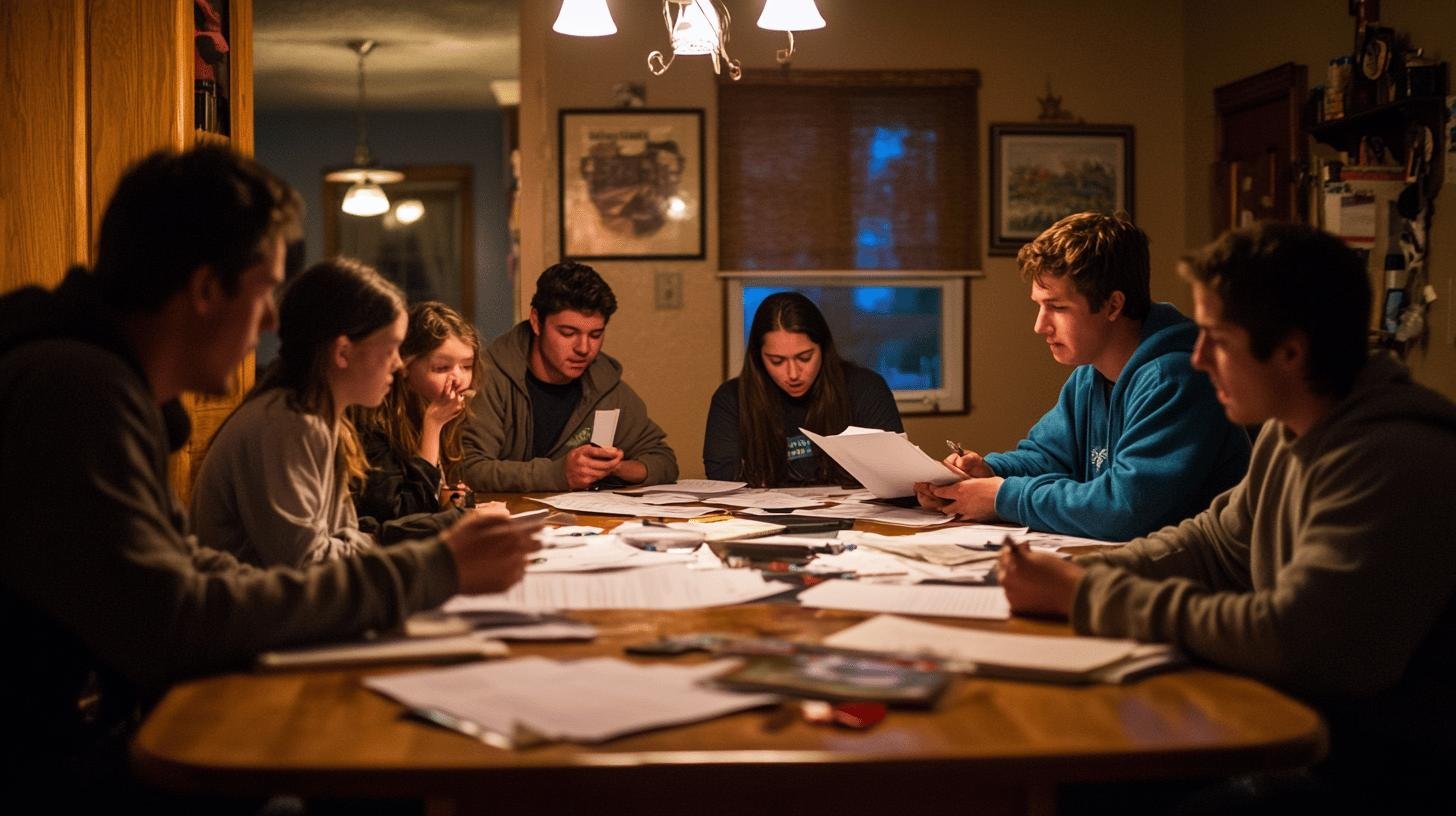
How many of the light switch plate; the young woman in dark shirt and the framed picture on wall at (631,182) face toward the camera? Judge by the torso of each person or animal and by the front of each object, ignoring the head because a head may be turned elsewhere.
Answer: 3

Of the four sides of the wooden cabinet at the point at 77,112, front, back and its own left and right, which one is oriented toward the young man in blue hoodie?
front

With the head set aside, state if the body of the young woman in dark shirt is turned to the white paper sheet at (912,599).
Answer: yes

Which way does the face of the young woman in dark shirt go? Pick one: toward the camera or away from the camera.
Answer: toward the camera

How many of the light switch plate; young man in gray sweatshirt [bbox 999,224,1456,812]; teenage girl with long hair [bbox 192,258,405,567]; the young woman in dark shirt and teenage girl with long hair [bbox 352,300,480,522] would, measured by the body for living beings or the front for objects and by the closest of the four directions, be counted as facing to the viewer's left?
1

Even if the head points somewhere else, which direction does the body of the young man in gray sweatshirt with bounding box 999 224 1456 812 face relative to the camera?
to the viewer's left

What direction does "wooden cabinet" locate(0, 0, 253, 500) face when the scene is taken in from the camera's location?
facing the viewer and to the right of the viewer

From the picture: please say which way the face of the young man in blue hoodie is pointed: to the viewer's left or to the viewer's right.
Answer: to the viewer's left

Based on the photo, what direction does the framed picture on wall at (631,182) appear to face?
toward the camera

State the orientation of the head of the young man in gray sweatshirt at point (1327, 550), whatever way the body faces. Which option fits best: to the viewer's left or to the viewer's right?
to the viewer's left

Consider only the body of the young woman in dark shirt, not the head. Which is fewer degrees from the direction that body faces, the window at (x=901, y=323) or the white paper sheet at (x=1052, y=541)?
the white paper sheet

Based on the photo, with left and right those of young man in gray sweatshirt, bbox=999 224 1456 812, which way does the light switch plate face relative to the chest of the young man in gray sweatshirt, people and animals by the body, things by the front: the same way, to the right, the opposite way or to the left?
to the left

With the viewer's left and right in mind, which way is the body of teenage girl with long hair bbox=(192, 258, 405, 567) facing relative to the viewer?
facing to the right of the viewer

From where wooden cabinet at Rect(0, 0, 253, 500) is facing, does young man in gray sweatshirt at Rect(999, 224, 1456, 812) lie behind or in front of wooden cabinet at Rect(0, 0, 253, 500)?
in front

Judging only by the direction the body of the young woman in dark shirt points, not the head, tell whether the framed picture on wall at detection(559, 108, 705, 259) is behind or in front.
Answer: behind

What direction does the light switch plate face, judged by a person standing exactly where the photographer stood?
facing the viewer

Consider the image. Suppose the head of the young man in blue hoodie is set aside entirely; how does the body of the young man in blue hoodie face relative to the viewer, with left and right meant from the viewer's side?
facing the viewer and to the left of the viewer

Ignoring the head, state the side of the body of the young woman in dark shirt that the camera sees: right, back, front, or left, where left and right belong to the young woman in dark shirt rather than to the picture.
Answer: front
